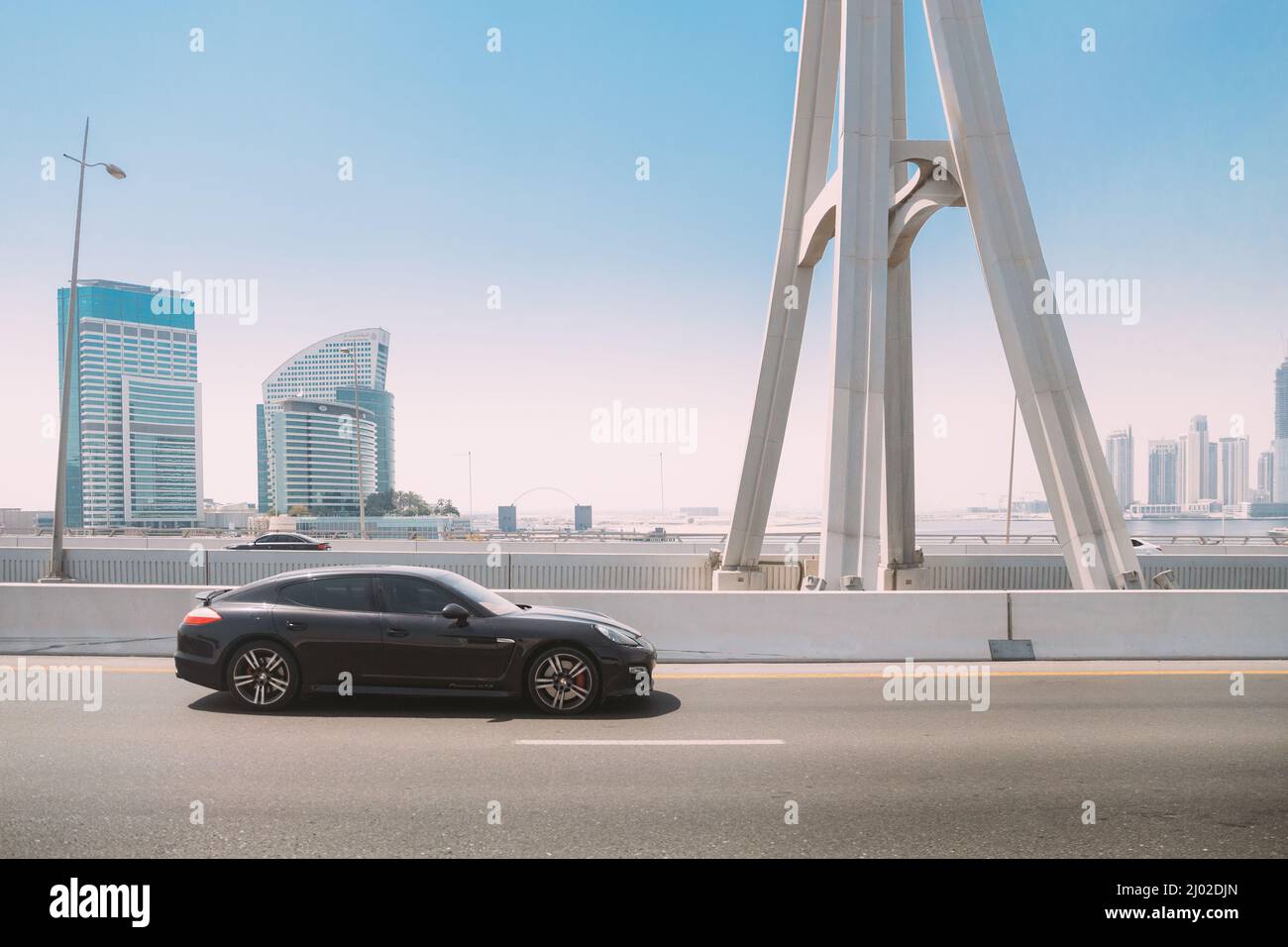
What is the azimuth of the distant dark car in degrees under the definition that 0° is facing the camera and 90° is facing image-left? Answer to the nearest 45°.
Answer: approximately 90°

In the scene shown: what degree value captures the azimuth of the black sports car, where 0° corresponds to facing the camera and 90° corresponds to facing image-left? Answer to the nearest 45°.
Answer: approximately 270°

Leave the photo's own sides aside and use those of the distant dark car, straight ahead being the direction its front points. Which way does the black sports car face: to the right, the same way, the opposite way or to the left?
the opposite way

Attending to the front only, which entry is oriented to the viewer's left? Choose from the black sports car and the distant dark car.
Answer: the distant dark car

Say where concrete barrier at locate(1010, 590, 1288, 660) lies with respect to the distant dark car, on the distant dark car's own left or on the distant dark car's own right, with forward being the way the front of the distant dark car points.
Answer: on the distant dark car's own left

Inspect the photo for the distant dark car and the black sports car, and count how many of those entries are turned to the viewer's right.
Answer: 1

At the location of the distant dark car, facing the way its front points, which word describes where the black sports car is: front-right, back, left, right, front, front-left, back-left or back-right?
left
